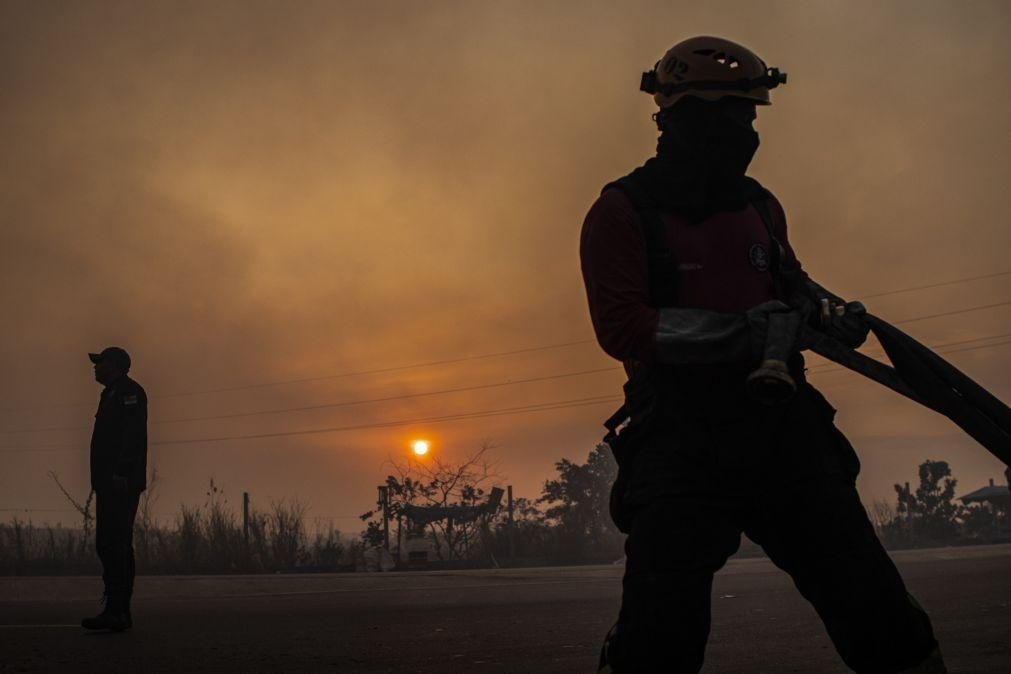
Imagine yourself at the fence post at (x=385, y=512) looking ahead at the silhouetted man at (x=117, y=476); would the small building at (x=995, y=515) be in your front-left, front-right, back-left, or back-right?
back-left

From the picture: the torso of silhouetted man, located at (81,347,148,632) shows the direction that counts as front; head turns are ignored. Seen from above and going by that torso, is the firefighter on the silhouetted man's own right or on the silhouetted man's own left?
on the silhouetted man's own left

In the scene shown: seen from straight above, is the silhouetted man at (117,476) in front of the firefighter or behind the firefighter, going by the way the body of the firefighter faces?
behind

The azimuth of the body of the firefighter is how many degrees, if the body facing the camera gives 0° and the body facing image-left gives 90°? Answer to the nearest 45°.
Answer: approximately 315°

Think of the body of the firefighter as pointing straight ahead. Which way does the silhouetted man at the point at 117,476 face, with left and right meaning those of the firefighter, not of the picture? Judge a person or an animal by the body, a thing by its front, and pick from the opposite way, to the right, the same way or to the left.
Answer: to the right

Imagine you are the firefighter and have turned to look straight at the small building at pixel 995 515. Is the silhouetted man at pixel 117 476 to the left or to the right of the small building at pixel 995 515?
left

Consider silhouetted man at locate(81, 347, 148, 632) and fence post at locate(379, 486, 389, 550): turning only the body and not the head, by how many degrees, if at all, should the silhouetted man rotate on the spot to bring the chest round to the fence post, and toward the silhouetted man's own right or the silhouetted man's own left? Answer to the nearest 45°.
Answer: approximately 90° to the silhouetted man's own right

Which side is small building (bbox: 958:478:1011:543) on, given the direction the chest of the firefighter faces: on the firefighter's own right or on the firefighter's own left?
on the firefighter's own left

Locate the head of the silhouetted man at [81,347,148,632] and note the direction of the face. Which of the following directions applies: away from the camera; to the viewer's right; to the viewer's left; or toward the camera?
to the viewer's left

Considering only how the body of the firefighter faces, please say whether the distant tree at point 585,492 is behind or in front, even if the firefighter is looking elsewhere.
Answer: behind

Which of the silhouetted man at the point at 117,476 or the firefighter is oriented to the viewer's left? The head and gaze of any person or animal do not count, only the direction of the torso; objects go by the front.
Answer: the silhouetted man

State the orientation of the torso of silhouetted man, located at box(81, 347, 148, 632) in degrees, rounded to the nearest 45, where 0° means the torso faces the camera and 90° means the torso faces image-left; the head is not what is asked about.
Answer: approximately 90°

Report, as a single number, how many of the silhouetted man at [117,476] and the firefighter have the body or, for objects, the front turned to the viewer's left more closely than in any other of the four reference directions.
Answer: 1
